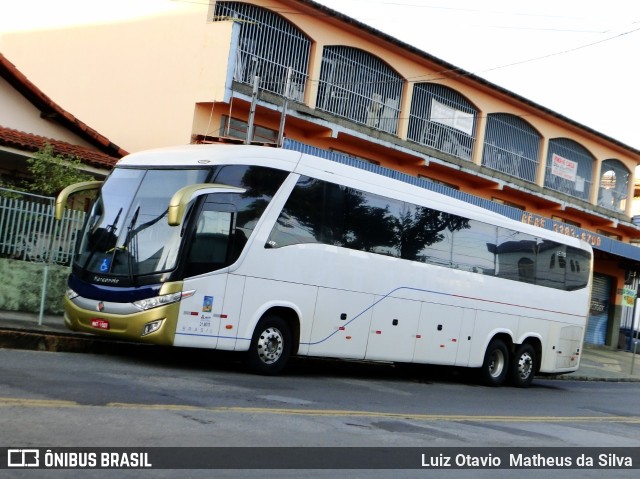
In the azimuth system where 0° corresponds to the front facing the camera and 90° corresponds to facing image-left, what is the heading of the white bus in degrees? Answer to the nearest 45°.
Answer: approximately 45°

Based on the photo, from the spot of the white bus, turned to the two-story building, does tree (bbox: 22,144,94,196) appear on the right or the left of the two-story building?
left

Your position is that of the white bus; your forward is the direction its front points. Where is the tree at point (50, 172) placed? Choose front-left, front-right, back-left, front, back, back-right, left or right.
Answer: right

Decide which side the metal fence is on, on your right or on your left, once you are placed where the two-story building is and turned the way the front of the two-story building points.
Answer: on your right

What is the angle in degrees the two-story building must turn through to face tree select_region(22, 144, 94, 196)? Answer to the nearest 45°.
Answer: approximately 90° to its right

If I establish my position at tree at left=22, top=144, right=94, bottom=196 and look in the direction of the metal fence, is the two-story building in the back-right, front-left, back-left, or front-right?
back-left

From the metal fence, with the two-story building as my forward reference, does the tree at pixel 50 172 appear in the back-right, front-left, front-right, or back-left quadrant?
front-left

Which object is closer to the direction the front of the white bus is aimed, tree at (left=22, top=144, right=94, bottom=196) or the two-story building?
the tree

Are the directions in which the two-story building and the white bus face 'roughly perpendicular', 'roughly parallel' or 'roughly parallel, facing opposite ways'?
roughly perpendicular

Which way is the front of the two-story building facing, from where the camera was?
facing the viewer and to the right of the viewer
